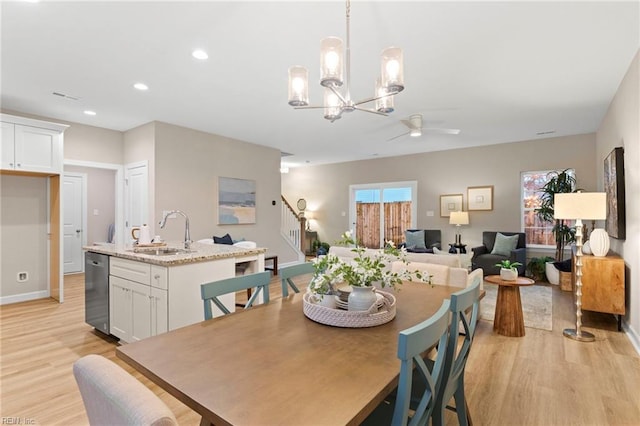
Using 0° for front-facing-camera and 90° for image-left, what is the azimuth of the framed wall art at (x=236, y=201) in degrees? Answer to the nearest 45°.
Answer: approximately 315°

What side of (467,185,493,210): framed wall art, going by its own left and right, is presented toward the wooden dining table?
front

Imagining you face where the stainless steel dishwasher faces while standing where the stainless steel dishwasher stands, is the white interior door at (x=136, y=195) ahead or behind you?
behind

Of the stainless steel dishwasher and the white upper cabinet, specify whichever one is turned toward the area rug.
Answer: the white upper cabinet

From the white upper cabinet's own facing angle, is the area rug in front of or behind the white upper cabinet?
in front

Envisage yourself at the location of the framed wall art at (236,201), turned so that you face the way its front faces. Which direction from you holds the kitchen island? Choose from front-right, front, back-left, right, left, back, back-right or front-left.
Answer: front-right

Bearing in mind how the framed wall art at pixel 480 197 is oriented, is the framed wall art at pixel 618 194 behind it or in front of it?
in front

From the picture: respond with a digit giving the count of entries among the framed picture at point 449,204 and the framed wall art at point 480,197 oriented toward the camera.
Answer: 2

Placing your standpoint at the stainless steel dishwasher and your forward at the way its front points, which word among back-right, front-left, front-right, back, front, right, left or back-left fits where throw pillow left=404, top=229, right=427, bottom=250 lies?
back-left

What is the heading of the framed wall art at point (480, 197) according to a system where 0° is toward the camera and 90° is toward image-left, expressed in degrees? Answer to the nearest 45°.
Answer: approximately 0°

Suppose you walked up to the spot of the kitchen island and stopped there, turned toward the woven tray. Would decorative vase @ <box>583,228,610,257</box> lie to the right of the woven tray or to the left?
left

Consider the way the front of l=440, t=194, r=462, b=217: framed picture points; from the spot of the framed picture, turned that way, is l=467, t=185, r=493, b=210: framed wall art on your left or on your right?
on your left
